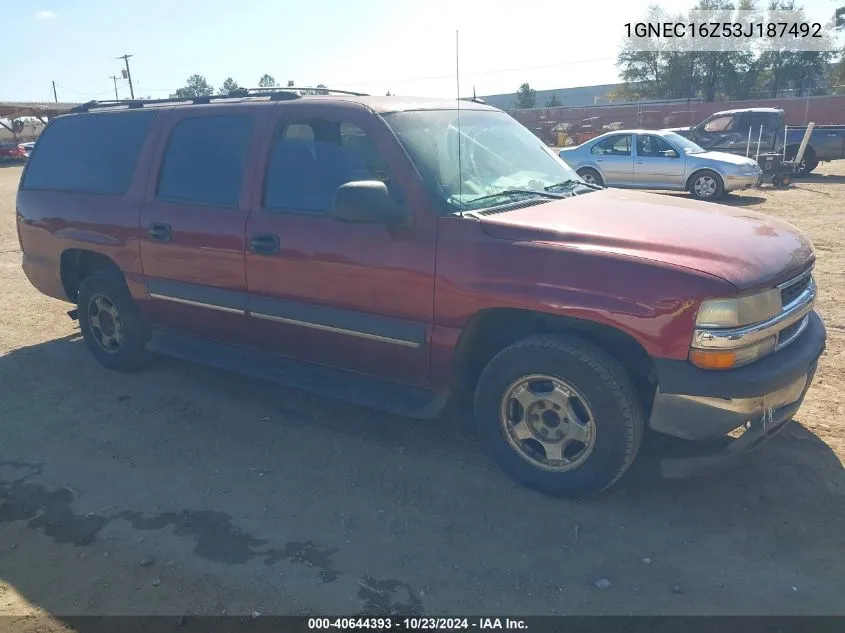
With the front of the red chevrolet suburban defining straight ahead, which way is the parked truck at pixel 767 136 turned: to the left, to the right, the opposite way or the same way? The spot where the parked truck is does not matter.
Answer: the opposite way

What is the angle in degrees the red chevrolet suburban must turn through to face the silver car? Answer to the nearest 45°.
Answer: approximately 90° to its left

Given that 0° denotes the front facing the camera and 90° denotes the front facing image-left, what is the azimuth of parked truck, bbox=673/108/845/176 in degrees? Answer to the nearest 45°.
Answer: approximately 90°

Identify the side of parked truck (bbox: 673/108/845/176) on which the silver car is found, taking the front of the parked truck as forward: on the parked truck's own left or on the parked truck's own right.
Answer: on the parked truck's own left

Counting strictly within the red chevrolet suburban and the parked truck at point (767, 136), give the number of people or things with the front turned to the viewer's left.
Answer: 1

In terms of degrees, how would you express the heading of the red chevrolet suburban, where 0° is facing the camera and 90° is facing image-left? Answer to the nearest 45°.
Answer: approximately 315°

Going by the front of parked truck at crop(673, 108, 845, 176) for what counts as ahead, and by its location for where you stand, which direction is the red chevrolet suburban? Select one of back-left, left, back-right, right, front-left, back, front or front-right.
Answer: left

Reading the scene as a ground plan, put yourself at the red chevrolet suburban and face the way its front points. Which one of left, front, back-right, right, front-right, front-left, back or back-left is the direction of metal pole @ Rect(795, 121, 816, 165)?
left

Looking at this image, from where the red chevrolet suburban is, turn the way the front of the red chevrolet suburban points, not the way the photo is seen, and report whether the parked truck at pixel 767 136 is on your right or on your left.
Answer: on your left
